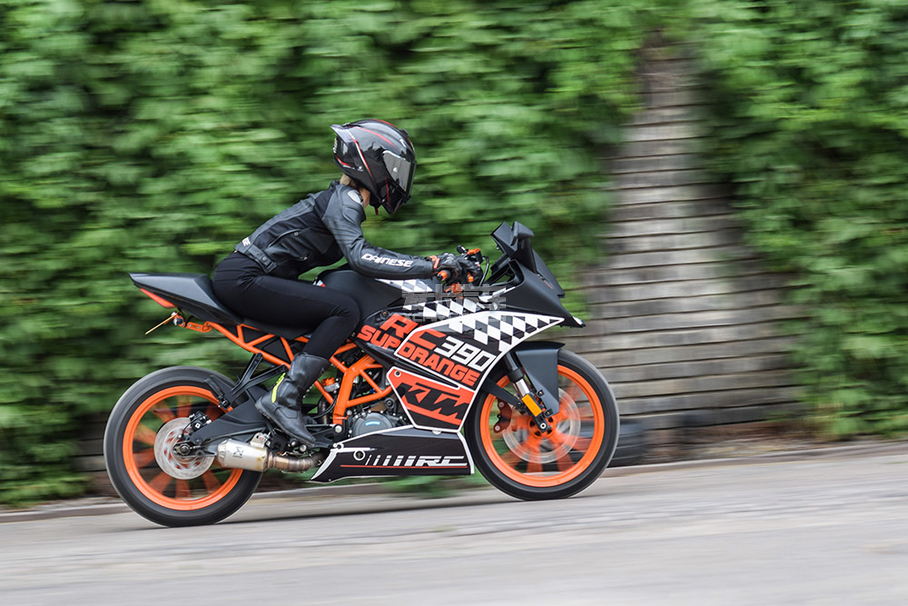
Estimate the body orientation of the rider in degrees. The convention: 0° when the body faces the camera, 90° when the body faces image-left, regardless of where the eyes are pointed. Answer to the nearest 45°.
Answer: approximately 270°

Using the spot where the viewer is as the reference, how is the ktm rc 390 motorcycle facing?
facing to the right of the viewer

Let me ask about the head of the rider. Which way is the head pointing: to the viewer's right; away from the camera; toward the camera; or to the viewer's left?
to the viewer's right
